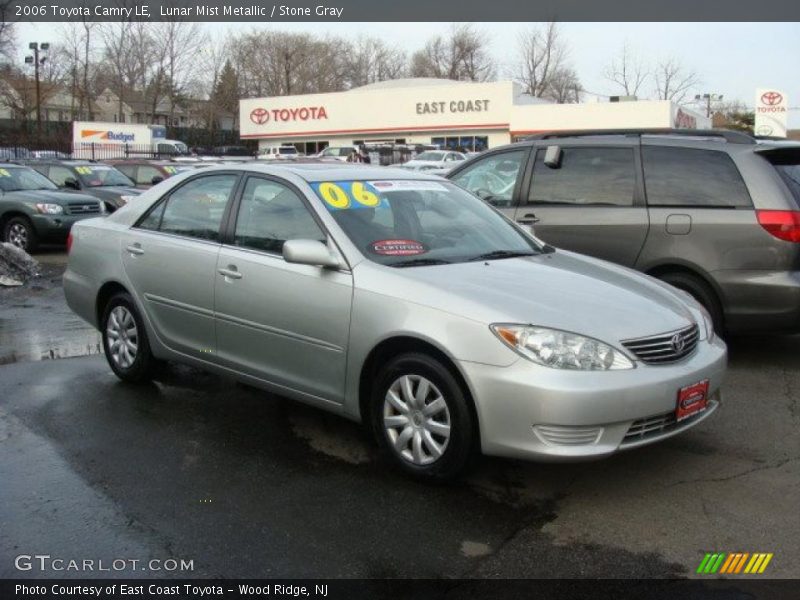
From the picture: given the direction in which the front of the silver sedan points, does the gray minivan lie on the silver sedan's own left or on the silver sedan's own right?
on the silver sedan's own left

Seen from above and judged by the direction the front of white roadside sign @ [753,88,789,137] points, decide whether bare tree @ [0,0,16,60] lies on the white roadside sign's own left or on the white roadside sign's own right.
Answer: on the white roadside sign's own right

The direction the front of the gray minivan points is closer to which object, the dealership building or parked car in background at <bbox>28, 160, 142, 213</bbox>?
the parked car in background

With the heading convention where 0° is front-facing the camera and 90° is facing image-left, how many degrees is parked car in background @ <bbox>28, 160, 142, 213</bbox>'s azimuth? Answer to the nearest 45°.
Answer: approximately 315°

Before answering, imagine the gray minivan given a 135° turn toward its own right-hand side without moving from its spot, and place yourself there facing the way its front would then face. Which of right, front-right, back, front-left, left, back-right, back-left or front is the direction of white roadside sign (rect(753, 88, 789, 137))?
front-left

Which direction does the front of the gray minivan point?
to the viewer's left

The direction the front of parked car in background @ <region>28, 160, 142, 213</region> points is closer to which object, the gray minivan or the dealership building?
the gray minivan

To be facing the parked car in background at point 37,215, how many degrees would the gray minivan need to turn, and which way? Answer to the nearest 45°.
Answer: approximately 45° to its right

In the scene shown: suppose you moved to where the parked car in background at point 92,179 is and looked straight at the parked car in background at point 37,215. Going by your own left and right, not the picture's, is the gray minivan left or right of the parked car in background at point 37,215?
left
